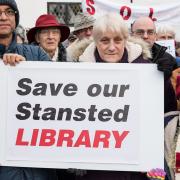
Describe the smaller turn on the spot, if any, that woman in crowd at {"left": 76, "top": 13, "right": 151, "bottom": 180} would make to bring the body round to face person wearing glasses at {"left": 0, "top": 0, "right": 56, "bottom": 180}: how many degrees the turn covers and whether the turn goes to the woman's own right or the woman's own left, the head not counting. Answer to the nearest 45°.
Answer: approximately 90° to the woman's own right

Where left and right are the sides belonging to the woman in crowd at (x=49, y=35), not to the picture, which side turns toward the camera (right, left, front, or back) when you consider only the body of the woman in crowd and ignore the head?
front

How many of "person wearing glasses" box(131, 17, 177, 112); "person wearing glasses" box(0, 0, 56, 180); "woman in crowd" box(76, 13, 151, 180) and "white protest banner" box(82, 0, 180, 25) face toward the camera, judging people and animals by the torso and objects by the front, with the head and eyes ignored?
4

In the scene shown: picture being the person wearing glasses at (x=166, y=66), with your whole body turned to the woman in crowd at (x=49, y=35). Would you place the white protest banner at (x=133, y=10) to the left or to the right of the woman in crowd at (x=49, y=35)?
right

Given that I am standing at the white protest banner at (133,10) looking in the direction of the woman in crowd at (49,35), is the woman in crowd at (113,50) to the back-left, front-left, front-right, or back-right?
front-left

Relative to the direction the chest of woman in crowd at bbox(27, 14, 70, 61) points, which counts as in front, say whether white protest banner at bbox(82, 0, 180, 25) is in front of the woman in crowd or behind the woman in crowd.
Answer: behind

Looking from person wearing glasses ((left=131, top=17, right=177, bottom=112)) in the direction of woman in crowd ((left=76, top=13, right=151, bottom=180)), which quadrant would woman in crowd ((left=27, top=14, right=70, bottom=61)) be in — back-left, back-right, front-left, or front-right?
front-right

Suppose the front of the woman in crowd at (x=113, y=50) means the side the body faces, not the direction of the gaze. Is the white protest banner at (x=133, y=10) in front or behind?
behind

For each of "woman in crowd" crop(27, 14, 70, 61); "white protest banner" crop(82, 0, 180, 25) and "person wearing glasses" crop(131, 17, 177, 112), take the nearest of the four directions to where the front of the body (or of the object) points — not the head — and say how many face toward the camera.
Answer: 3

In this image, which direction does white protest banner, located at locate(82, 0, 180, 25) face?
toward the camera
